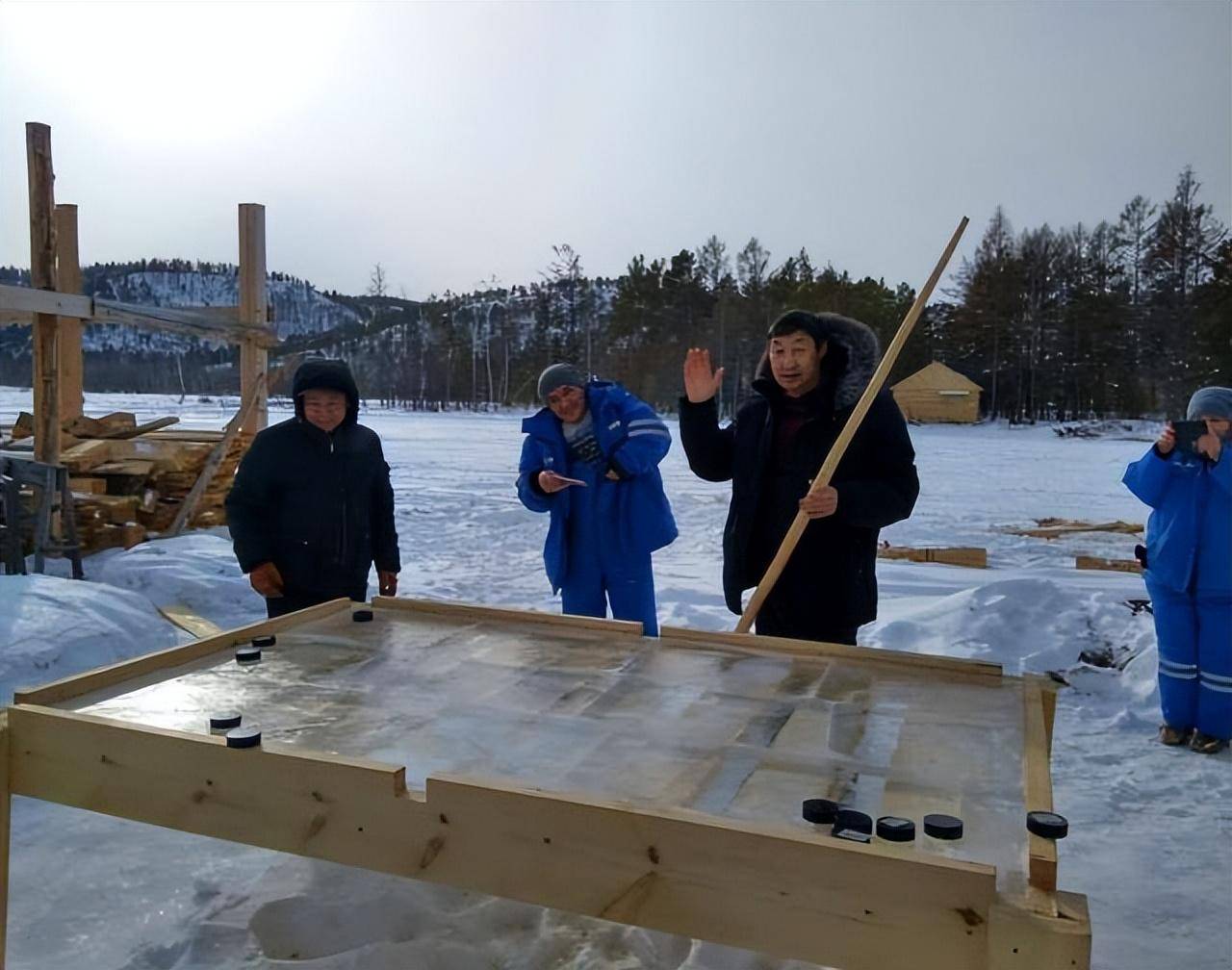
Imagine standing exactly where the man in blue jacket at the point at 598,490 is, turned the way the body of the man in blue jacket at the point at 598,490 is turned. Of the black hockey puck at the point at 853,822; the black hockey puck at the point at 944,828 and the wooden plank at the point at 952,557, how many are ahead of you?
2

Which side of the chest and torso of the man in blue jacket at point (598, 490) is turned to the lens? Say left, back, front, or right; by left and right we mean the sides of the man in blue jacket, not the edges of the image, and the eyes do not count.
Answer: front

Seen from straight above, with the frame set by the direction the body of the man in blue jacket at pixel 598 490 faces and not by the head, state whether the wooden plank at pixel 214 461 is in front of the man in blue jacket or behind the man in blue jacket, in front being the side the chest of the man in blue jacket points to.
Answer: behind

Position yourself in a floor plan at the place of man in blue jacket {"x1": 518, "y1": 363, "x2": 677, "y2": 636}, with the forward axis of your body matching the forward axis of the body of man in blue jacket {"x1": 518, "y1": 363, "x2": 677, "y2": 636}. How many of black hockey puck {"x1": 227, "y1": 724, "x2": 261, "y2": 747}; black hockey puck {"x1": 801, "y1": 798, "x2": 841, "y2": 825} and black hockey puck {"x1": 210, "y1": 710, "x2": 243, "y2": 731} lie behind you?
0

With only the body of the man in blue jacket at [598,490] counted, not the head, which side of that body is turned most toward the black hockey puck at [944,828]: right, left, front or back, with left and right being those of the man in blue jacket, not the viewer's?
front

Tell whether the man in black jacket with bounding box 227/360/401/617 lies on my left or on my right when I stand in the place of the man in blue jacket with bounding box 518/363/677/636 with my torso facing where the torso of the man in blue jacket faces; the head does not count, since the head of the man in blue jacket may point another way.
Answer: on my right

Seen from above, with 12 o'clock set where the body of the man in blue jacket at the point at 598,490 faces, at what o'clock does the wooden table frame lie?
The wooden table frame is roughly at 12 o'clock from the man in blue jacket.

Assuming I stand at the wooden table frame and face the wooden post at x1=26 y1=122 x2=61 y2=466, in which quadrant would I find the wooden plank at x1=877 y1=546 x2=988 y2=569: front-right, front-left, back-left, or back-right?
front-right

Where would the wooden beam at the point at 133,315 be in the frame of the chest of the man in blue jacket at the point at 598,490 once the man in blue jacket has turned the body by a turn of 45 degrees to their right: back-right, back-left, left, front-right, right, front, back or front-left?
right

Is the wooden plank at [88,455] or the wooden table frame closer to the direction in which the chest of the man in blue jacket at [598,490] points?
the wooden table frame

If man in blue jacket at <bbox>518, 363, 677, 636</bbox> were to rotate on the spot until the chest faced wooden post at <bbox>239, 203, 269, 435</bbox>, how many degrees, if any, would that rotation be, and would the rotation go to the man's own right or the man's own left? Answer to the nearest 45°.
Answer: approximately 135° to the man's own right

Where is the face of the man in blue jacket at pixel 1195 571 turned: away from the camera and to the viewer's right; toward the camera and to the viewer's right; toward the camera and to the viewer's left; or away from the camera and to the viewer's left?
toward the camera and to the viewer's left

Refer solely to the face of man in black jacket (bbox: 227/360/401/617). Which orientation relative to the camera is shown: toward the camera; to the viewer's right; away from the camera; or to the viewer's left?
toward the camera

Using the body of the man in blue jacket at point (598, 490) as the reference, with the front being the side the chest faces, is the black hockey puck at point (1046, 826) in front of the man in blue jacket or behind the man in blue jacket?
in front

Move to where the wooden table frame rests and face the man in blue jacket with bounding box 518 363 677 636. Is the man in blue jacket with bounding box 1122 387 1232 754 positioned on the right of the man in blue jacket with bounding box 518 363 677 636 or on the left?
right

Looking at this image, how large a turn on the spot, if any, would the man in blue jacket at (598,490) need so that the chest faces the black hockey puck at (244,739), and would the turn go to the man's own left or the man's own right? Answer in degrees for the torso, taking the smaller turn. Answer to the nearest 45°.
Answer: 0° — they already face it
